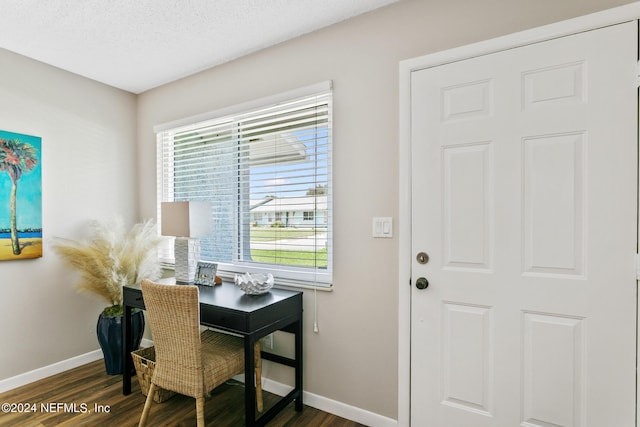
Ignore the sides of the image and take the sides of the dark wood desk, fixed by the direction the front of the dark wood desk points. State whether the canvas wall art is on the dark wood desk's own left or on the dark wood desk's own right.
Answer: on the dark wood desk's own right

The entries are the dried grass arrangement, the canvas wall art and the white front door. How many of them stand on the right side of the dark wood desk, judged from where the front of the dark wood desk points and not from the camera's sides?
2

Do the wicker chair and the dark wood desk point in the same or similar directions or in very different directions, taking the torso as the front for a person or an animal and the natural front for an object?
very different directions

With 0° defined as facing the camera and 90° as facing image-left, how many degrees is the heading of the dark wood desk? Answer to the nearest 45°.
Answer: approximately 45°

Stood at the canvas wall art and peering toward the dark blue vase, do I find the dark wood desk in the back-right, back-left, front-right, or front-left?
front-right

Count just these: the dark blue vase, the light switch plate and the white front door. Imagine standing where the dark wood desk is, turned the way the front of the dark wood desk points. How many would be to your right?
1

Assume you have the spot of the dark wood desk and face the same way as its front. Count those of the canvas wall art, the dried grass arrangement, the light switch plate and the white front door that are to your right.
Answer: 2

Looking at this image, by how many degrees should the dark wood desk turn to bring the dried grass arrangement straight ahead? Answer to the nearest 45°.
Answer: approximately 90° to its right

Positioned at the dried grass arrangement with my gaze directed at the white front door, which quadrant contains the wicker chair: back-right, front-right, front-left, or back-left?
front-right

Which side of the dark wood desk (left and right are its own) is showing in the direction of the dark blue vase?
right

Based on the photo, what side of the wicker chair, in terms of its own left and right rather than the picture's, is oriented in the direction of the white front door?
right

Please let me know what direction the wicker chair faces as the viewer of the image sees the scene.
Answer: facing away from the viewer and to the right of the viewer

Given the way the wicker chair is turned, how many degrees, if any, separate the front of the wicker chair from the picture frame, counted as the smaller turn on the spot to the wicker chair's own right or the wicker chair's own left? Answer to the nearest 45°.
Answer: approximately 45° to the wicker chair's own left

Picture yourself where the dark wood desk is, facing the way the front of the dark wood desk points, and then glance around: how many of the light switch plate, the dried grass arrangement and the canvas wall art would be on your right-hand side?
2

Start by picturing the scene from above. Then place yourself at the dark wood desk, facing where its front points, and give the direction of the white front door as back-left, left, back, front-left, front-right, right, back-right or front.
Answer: left

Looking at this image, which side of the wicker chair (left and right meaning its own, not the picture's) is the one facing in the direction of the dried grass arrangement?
left
